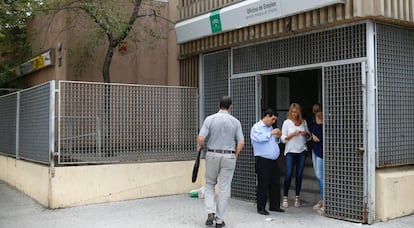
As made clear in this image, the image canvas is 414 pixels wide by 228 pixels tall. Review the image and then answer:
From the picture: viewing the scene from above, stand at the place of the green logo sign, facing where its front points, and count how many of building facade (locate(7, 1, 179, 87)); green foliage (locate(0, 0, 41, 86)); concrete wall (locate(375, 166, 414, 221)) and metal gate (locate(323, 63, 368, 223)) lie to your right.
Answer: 2

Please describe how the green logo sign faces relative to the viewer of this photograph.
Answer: facing the viewer and to the left of the viewer

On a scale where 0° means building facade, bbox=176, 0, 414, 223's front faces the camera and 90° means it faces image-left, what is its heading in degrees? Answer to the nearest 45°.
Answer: approximately 45°

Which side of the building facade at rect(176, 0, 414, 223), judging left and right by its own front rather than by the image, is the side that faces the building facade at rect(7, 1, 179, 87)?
right
